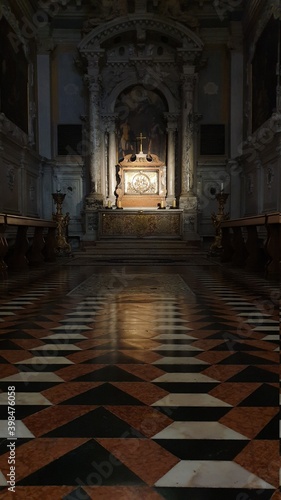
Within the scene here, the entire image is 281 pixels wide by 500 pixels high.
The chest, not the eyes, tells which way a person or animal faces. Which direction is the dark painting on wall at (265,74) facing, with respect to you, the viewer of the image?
facing to the left of the viewer

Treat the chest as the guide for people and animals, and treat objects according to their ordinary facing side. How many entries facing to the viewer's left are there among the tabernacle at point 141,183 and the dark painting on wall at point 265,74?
1

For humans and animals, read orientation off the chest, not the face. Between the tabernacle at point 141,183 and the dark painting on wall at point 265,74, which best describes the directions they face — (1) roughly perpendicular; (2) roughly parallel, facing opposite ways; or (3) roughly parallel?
roughly perpendicular

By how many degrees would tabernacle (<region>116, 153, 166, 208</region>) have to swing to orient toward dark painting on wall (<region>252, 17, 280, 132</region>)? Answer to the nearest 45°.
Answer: approximately 45° to its left

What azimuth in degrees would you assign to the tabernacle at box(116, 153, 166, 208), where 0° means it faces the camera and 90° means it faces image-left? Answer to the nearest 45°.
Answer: approximately 0°

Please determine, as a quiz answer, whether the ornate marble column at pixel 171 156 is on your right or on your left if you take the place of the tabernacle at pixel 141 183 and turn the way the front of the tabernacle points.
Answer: on your left
